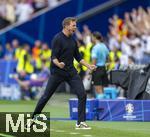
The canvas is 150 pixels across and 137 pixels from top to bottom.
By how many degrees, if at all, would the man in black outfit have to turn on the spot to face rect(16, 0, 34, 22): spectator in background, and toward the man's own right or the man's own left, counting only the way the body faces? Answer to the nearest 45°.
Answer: approximately 135° to the man's own left

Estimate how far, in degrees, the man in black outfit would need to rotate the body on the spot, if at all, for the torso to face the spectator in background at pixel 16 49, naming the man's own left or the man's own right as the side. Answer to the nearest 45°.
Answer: approximately 135° to the man's own left

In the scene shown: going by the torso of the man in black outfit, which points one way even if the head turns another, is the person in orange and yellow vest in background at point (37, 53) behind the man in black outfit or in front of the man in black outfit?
behind

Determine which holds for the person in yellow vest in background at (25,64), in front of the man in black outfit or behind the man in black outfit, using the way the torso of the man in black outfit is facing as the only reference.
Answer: behind

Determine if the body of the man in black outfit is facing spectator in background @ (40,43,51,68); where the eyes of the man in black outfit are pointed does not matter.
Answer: no

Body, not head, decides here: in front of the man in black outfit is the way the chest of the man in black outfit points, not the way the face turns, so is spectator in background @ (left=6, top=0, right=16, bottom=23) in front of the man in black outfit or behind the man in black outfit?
behind

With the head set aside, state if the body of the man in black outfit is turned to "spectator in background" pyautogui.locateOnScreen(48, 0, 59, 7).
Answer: no

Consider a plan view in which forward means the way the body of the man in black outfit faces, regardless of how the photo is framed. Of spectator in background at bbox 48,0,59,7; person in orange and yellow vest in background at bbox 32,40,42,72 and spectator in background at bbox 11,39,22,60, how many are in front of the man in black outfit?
0
